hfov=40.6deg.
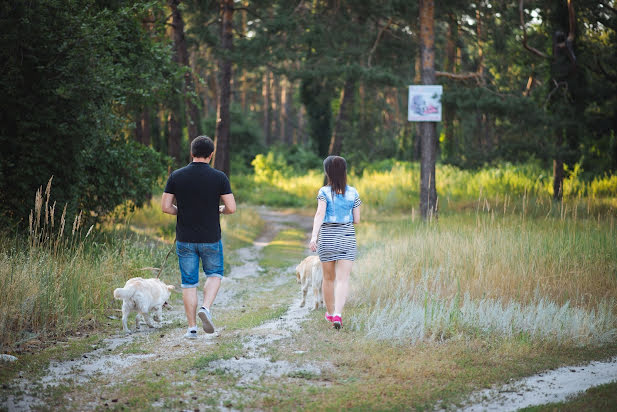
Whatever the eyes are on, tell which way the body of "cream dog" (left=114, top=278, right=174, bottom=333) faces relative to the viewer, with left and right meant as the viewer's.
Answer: facing away from the viewer and to the right of the viewer

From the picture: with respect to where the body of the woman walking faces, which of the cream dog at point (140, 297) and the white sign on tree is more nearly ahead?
the white sign on tree

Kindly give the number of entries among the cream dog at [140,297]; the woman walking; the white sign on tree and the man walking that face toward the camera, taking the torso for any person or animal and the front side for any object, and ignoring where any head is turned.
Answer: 1

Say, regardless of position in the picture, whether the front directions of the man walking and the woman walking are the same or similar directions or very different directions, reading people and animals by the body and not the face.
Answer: same or similar directions

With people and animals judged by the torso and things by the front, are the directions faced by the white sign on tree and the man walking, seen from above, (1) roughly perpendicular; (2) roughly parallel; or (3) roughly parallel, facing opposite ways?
roughly parallel, facing opposite ways

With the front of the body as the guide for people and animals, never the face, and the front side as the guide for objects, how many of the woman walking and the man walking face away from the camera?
2

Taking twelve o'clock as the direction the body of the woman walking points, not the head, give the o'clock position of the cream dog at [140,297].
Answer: The cream dog is roughly at 9 o'clock from the woman walking.

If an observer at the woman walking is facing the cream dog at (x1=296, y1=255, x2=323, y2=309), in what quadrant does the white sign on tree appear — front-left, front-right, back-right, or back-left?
front-right

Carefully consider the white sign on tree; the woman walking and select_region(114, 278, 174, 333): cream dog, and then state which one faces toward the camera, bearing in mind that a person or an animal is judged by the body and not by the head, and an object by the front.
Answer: the white sign on tree

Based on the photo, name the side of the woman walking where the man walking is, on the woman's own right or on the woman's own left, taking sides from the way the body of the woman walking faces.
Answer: on the woman's own left

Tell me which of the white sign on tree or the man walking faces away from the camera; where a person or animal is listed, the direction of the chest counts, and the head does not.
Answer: the man walking

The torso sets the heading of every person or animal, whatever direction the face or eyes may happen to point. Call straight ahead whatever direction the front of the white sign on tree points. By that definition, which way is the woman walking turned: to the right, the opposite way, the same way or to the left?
the opposite way

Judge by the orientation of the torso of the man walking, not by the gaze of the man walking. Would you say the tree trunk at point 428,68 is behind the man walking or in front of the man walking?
in front

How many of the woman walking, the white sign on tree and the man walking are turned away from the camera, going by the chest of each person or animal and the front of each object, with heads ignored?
2

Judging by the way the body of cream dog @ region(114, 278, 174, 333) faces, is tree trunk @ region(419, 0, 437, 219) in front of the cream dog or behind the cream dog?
in front

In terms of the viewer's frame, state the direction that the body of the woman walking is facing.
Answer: away from the camera

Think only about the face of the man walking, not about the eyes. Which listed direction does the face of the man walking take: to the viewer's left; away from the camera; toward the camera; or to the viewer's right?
away from the camera
